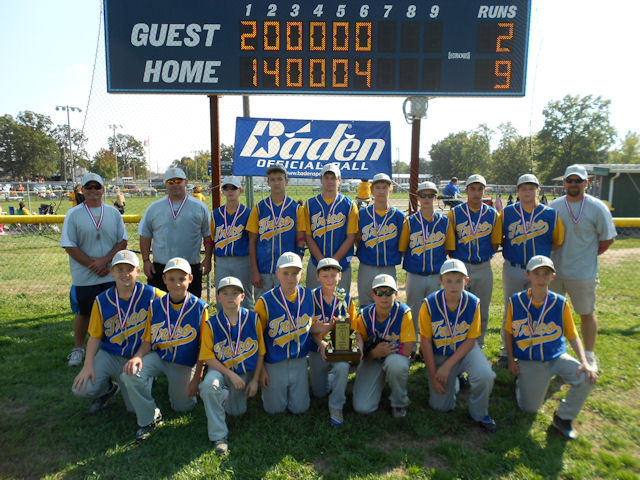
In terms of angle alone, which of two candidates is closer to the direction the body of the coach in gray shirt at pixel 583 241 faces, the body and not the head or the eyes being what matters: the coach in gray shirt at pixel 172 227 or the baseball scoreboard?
the coach in gray shirt

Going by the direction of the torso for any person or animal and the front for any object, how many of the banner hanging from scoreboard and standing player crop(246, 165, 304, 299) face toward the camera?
2

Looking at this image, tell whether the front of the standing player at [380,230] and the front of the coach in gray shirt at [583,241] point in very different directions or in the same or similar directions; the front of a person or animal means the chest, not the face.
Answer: same or similar directions

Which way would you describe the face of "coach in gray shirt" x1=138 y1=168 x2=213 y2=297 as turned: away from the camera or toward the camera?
toward the camera

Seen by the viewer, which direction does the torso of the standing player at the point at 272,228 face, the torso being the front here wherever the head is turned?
toward the camera

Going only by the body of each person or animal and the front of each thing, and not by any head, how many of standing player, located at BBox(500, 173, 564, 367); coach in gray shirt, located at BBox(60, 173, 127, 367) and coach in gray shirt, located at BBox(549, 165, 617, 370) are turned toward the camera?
3

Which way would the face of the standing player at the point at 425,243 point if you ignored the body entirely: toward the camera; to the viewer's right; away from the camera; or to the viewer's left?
toward the camera

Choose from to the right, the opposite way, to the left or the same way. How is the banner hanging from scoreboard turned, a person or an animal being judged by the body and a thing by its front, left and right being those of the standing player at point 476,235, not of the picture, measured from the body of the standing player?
the same way

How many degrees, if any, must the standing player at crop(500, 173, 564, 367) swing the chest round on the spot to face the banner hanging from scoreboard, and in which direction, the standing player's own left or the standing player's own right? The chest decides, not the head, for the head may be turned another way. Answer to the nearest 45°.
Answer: approximately 90° to the standing player's own right

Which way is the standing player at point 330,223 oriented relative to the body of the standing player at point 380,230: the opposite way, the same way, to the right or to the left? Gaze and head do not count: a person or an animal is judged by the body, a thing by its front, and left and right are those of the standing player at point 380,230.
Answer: the same way

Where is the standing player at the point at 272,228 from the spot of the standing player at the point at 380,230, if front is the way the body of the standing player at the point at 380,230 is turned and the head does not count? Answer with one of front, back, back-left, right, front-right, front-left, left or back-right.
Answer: right

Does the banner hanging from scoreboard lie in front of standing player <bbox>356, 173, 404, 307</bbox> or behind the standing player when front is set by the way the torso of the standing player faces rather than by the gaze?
behind

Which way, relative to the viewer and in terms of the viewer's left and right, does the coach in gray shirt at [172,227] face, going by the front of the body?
facing the viewer
